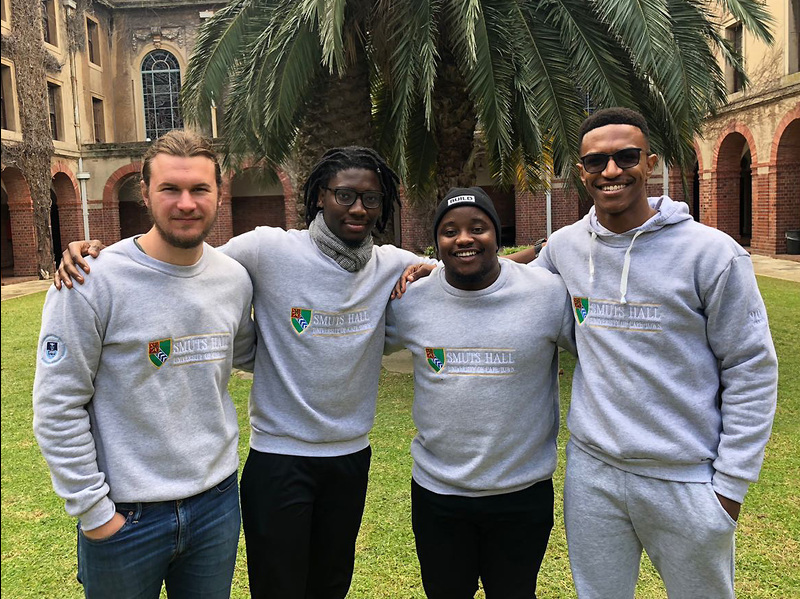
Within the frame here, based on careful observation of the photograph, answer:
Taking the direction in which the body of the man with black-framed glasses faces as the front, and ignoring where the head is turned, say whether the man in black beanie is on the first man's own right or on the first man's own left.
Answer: on the first man's own left

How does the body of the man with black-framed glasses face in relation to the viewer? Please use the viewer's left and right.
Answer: facing the viewer

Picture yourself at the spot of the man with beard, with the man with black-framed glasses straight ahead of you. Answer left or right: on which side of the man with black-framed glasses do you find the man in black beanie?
right

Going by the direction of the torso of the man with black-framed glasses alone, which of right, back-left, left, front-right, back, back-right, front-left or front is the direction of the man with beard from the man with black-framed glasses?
front-right

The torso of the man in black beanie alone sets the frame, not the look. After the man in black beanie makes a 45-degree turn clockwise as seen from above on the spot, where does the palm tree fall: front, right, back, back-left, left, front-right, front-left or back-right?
back-right

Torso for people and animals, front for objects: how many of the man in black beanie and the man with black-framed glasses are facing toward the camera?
2

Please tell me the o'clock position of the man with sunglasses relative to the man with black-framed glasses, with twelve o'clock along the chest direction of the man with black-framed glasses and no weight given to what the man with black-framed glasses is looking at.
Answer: The man with sunglasses is roughly at 10 o'clock from the man with black-framed glasses.

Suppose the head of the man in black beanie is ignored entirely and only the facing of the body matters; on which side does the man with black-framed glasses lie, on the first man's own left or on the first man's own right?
on the first man's own right

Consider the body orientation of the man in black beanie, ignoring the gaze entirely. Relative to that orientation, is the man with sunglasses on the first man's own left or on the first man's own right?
on the first man's own left

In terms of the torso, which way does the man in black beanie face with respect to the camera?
toward the camera

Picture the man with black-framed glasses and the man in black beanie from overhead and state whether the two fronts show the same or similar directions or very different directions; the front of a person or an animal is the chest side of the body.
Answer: same or similar directions

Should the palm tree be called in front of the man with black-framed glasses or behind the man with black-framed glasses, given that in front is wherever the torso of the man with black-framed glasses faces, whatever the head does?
behind

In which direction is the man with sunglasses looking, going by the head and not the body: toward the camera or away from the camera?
toward the camera
